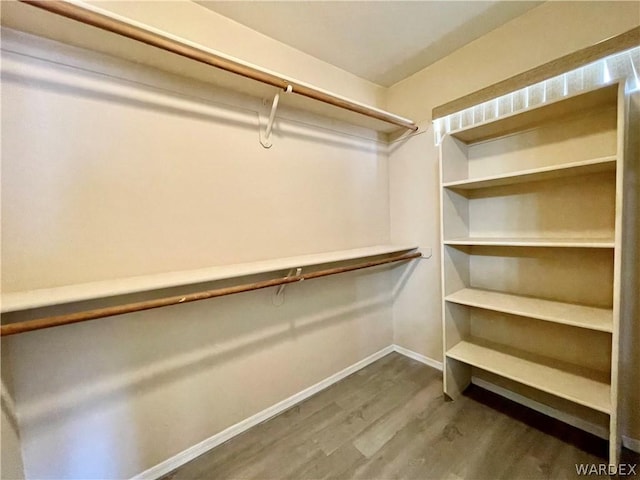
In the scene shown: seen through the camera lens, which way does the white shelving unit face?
facing the viewer and to the left of the viewer

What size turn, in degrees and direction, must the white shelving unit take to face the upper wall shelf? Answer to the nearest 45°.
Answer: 0° — it already faces it

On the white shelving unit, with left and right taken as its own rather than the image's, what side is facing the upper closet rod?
front

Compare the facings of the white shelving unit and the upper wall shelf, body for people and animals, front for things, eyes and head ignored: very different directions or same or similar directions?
very different directions

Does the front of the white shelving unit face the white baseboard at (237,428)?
yes

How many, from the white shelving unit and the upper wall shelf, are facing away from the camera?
0
